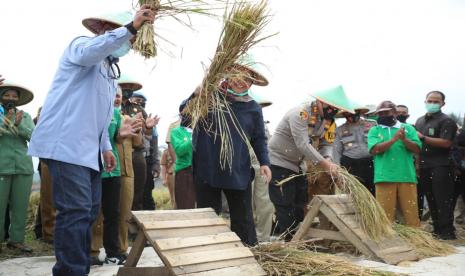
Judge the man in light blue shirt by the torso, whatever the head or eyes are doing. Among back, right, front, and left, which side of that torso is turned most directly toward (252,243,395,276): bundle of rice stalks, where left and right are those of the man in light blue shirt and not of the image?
front

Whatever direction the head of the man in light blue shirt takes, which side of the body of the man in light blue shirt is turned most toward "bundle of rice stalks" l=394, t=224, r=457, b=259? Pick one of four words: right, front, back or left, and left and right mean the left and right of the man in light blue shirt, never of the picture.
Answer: front

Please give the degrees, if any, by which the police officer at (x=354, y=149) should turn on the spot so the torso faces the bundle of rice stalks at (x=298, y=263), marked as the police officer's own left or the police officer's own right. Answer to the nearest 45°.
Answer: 0° — they already face it

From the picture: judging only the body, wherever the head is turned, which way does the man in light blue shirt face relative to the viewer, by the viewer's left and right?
facing to the right of the viewer

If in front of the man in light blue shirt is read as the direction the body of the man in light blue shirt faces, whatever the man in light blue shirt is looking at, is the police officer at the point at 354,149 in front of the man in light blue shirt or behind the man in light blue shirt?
in front

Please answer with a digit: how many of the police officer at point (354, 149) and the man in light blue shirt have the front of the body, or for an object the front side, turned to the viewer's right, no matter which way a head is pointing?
1

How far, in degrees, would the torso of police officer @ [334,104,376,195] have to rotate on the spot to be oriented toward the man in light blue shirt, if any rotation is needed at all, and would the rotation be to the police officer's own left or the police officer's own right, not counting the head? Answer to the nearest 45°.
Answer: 0° — they already face them

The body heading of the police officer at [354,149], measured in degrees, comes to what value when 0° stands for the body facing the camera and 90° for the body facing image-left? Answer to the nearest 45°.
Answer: approximately 0°
